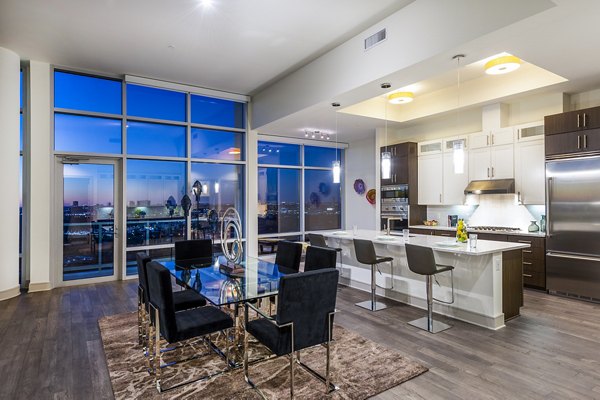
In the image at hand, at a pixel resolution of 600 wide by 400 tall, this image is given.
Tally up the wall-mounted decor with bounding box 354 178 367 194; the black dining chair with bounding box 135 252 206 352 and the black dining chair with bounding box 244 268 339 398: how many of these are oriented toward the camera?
1

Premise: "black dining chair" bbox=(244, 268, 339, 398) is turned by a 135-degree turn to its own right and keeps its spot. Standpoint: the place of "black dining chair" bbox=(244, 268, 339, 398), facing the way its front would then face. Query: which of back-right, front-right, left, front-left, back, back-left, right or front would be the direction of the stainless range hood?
front-left

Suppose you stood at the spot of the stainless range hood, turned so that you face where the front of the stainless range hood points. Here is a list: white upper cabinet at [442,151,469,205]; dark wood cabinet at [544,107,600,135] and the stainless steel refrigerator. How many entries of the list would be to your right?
1

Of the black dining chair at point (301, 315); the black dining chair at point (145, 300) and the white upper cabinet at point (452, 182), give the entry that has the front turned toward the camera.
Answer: the white upper cabinet

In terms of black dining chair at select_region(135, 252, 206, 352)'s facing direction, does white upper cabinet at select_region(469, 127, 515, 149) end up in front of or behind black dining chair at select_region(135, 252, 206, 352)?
in front

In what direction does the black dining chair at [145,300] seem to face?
to the viewer's right

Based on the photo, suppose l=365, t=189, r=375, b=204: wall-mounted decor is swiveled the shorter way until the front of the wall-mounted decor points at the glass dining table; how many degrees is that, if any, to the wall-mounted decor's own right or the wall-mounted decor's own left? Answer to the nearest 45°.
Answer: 0° — it already faces it

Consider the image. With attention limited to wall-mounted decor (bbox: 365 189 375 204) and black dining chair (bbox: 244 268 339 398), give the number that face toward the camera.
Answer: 1

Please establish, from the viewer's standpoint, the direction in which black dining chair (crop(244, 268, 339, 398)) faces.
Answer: facing away from the viewer and to the left of the viewer

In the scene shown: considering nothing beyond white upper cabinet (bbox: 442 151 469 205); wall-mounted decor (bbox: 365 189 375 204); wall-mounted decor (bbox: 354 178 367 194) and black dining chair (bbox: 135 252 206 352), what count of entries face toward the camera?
3
